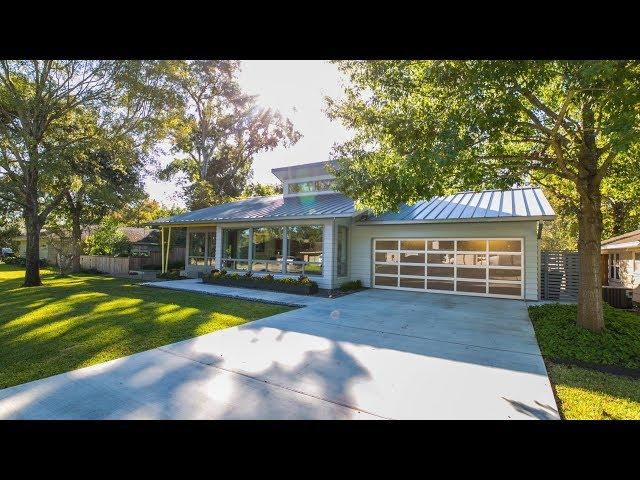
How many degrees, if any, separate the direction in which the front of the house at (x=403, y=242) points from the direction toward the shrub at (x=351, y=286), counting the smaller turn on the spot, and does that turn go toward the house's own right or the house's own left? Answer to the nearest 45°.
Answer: approximately 45° to the house's own right

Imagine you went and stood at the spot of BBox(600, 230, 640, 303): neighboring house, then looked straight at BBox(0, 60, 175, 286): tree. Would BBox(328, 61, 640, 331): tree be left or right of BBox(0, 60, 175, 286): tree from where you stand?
left

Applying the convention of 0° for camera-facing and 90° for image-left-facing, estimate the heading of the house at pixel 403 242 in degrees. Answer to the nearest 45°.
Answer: approximately 45°

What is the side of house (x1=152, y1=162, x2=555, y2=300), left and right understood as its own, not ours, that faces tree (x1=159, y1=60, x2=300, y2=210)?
right

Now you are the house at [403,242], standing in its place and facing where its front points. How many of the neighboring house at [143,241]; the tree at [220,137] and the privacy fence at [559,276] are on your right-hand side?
2

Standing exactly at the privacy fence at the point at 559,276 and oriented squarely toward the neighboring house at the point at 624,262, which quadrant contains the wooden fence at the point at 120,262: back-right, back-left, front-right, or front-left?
back-left

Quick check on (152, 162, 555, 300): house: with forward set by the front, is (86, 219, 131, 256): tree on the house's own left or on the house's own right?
on the house's own right

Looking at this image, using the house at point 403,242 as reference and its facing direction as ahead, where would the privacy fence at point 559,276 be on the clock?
The privacy fence is roughly at 8 o'clock from the house.
